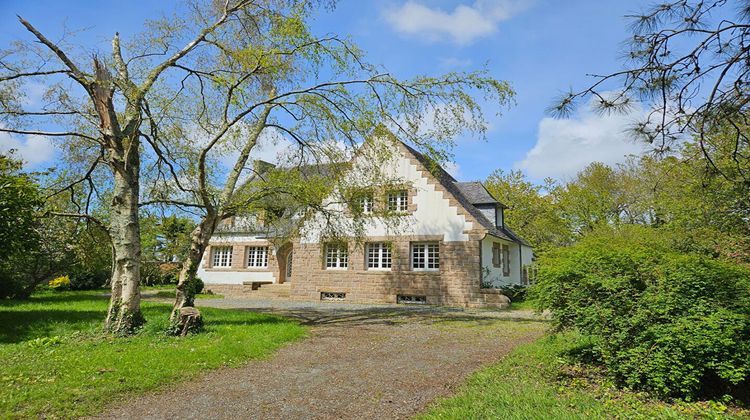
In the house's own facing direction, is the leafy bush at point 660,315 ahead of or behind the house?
ahead

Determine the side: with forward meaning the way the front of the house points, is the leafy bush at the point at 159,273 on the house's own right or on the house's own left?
on the house's own right

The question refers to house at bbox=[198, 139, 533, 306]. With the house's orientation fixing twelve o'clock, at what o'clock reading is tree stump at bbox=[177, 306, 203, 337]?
The tree stump is roughly at 1 o'clock from the house.

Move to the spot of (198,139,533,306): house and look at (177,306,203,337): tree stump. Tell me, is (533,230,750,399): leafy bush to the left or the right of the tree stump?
left

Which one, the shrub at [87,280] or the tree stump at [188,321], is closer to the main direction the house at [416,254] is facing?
the tree stump

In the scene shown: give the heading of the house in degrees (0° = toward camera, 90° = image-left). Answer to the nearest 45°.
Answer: approximately 0°

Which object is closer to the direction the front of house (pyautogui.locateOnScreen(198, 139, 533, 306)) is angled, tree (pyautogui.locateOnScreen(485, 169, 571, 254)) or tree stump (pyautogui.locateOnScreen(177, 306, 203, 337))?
the tree stump

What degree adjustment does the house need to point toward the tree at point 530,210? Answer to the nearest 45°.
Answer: approximately 135° to its left

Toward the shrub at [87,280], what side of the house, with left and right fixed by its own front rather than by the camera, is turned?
right

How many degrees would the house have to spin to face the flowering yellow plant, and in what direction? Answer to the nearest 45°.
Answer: approximately 90° to its right
